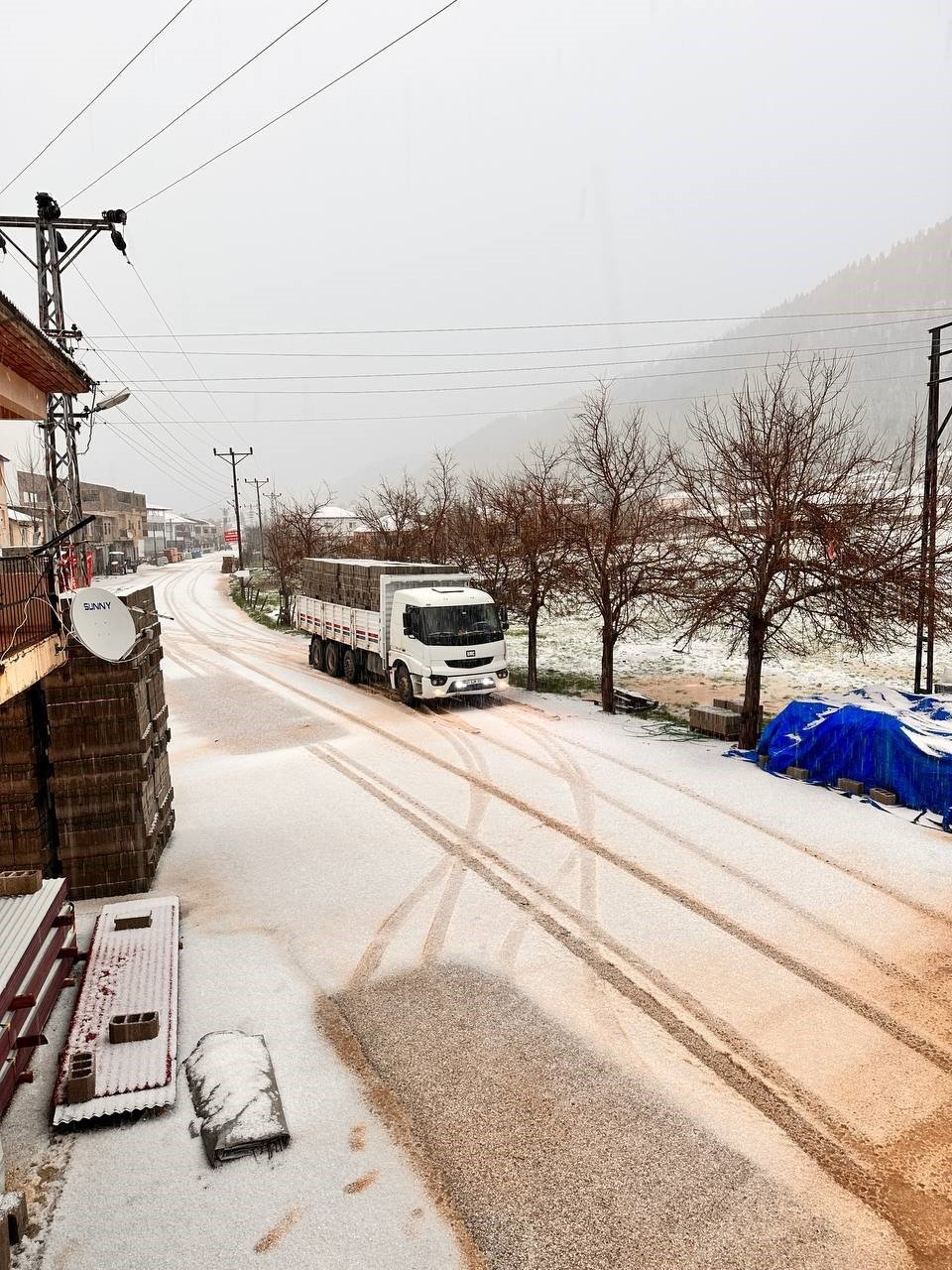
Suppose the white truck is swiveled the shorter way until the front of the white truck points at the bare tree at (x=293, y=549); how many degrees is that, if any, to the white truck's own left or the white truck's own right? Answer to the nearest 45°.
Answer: approximately 135° to the white truck's own left

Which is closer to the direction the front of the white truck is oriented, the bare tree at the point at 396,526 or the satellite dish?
the satellite dish

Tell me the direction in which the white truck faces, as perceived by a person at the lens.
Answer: facing the viewer and to the right of the viewer

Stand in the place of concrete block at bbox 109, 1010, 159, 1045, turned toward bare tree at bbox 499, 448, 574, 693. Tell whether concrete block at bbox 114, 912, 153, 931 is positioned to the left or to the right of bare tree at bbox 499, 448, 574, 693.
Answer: left

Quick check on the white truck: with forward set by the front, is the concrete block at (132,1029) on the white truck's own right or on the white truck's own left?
on the white truck's own right

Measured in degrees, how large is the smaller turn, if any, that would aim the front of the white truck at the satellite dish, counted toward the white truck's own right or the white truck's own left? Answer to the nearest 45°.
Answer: approximately 45° to the white truck's own right

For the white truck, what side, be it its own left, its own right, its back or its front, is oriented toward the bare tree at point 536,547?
left

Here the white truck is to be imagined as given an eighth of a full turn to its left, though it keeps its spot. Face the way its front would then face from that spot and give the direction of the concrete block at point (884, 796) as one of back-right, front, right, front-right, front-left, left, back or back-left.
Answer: front-right

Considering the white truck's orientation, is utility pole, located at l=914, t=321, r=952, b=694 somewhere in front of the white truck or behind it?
in front

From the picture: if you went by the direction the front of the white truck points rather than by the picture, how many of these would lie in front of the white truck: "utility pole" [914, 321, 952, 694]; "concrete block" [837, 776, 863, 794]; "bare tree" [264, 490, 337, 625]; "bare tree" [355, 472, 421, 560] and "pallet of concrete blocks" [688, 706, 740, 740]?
3
